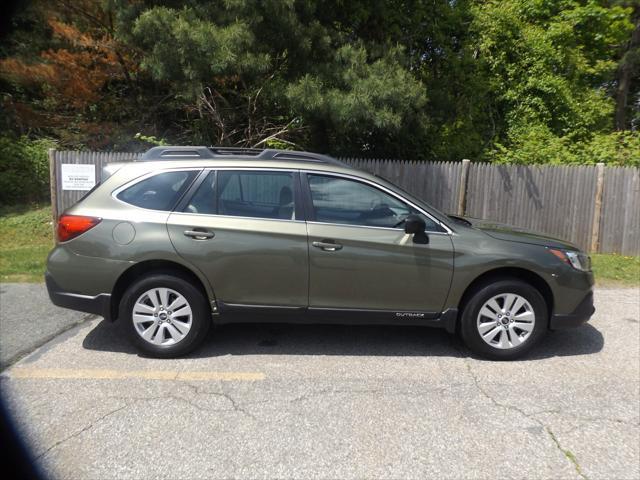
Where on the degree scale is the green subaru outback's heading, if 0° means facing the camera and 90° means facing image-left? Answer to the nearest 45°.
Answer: approximately 270°

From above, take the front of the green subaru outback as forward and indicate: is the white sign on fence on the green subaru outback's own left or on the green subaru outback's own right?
on the green subaru outback's own left

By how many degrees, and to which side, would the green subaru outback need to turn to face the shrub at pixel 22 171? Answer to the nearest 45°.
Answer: approximately 135° to its left

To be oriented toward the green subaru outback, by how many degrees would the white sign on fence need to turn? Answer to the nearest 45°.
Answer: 0° — it already faces it

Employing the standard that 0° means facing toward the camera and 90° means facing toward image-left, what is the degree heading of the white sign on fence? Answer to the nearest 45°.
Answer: approximately 0°

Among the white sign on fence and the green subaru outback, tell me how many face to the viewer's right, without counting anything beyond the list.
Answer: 1

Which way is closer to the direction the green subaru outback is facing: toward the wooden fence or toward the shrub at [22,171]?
the wooden fence
